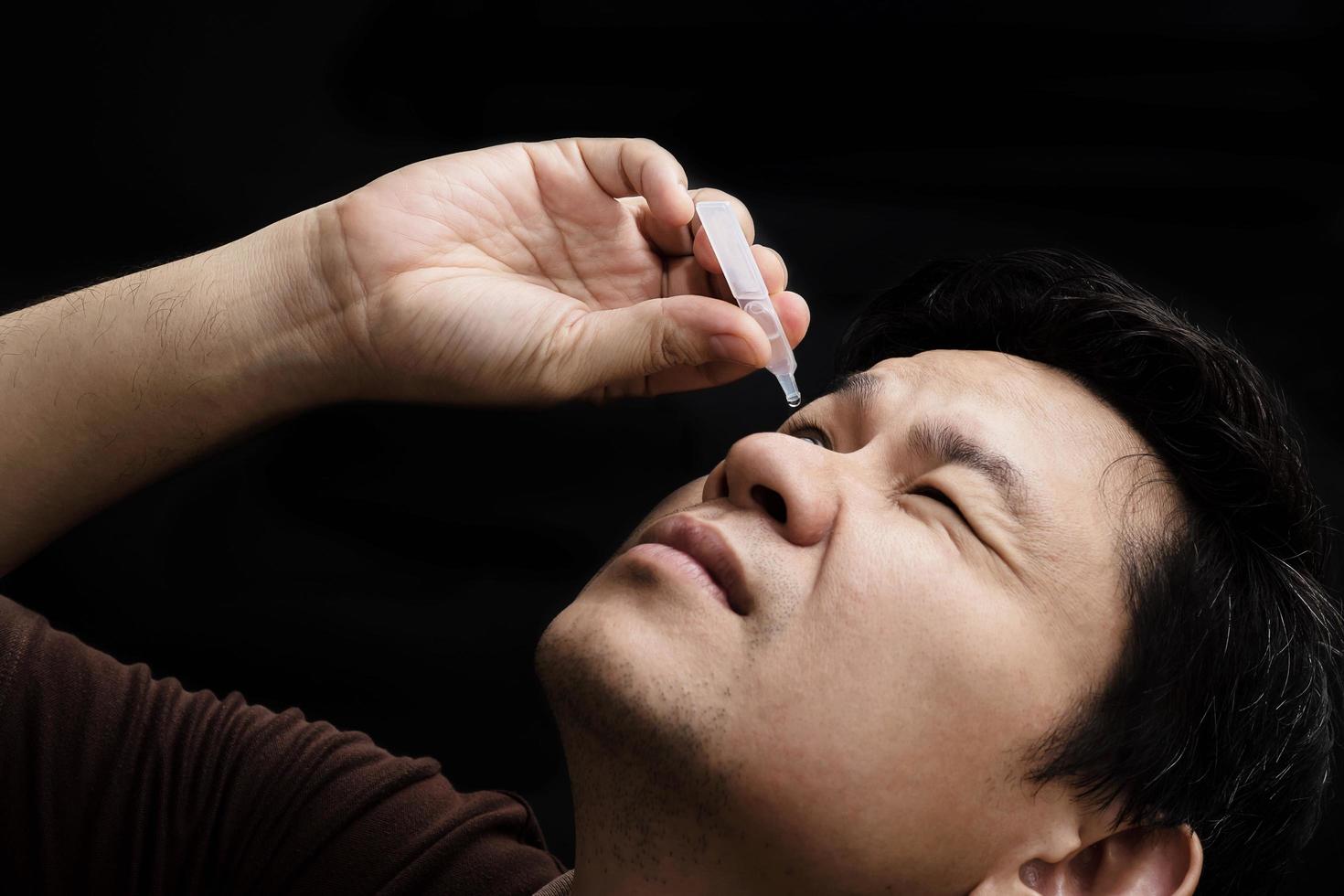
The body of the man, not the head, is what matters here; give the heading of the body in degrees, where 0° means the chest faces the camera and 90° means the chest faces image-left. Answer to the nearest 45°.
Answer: approximately 45°

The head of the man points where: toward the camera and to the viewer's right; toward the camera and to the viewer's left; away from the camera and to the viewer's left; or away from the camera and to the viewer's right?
toward the camera and to the viewer's left
